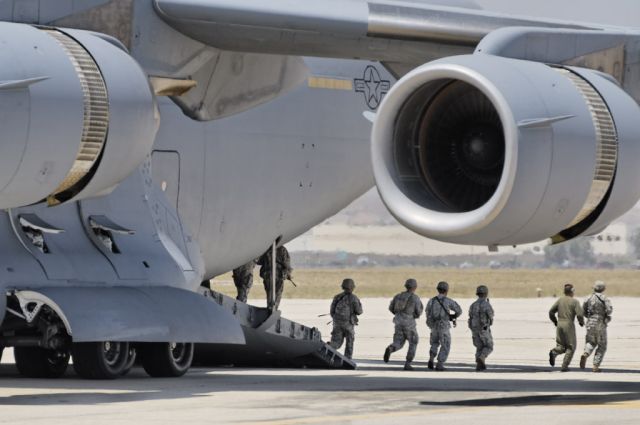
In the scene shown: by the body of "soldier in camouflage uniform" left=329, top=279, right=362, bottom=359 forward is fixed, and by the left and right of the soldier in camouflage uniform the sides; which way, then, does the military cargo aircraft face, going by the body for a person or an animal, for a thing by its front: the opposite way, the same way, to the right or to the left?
the opposite way

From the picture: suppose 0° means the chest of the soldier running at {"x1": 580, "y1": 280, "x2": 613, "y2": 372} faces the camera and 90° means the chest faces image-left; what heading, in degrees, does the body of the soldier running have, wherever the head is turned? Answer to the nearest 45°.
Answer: approximately 225°

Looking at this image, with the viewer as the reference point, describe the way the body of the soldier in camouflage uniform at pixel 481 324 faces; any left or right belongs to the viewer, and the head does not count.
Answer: facing away from the viewer and to the right of the viewer

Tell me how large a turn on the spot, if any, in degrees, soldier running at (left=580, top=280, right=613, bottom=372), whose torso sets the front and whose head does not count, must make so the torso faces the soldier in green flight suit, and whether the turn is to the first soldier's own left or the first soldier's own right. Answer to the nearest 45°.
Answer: approximately 90° to the first soldier's own left

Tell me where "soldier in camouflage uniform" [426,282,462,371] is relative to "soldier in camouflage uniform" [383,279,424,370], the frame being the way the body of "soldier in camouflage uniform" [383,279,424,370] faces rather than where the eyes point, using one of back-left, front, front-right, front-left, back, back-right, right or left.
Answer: front-right

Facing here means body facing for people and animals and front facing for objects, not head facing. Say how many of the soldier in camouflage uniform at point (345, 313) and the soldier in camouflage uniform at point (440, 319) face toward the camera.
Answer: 0

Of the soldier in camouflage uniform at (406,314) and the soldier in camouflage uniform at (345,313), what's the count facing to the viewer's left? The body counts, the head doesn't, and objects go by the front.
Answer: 0

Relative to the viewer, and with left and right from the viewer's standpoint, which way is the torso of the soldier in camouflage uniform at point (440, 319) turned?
facing away from the viewer and to the right of the viewer
